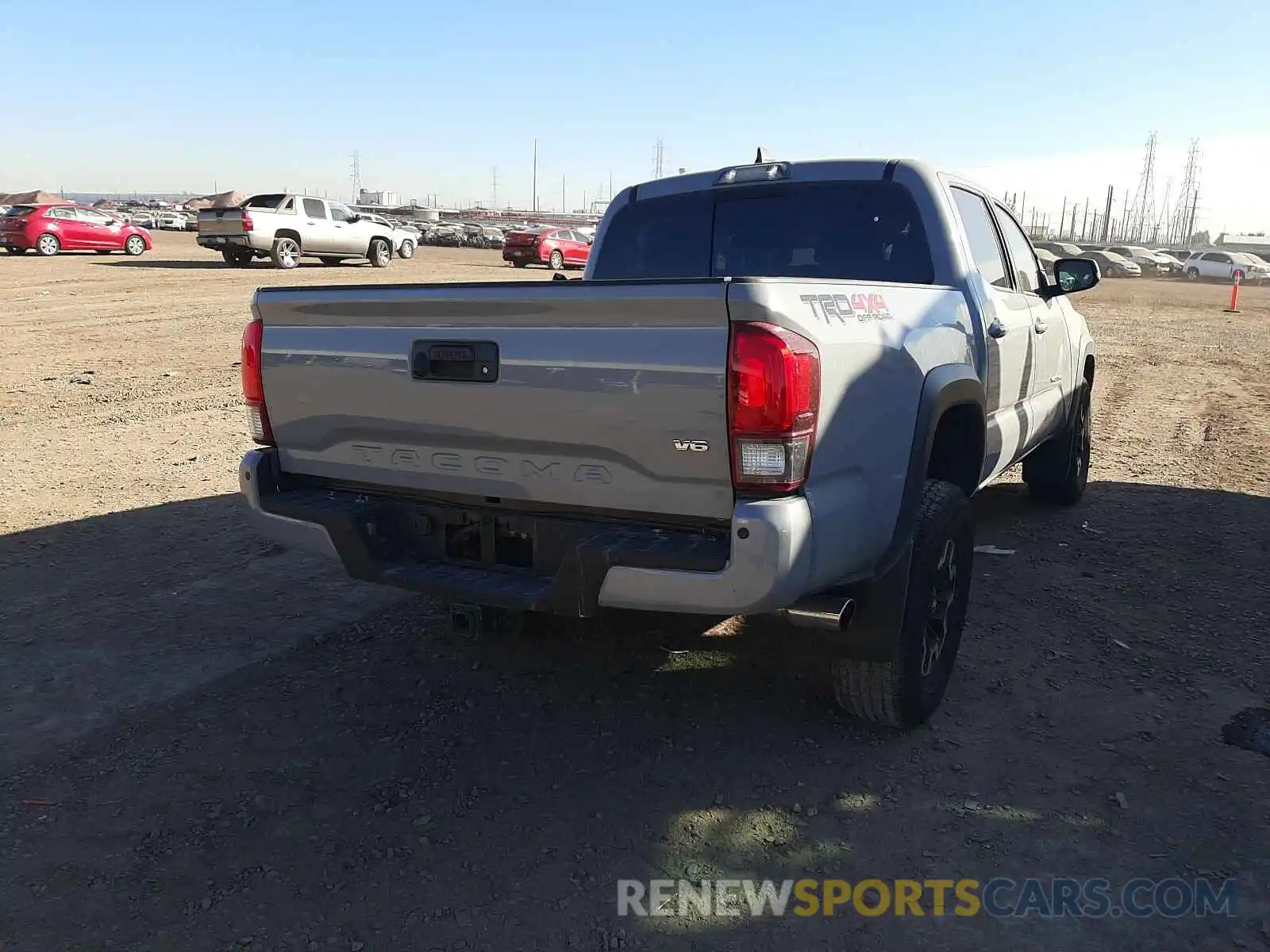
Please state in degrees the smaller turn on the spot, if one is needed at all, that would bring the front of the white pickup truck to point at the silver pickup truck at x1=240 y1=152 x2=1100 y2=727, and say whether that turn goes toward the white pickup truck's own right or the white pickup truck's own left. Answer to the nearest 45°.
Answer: approximately 135° to the white pickup truck's own right

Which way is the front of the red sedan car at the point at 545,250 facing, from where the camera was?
facing away from the viewer and to the right of the viewer

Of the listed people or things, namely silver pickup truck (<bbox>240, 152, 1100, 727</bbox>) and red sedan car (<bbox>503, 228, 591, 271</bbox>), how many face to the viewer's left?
0

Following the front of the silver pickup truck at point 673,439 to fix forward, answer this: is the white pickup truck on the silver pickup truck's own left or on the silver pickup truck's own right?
on the silver pickup truck's own left

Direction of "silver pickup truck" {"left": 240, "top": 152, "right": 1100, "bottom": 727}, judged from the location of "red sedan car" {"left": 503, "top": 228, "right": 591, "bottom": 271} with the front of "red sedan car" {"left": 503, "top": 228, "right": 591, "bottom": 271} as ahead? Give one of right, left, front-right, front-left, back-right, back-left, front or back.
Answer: back-right

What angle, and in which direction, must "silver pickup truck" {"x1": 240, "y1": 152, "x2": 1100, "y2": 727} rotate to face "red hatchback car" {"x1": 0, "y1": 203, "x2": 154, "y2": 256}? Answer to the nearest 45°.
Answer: approximately 90° to its left

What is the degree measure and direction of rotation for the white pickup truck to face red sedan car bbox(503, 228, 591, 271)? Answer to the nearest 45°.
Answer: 0° — it already faces it

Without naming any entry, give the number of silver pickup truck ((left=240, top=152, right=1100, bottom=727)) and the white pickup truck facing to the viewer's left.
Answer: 0

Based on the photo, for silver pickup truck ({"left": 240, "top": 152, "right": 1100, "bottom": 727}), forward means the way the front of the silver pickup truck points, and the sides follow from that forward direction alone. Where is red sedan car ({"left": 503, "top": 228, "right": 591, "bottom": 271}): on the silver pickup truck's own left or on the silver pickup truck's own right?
on the silver pickup truck's own left

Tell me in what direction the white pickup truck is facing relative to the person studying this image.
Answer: facing away from the viewer and to the right of the viewer

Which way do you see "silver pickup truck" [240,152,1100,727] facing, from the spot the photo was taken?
facing away from the viewer and to the right of the viewer

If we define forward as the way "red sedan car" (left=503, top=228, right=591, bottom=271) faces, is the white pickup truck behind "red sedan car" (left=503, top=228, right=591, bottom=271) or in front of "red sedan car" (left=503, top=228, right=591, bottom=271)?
behind
